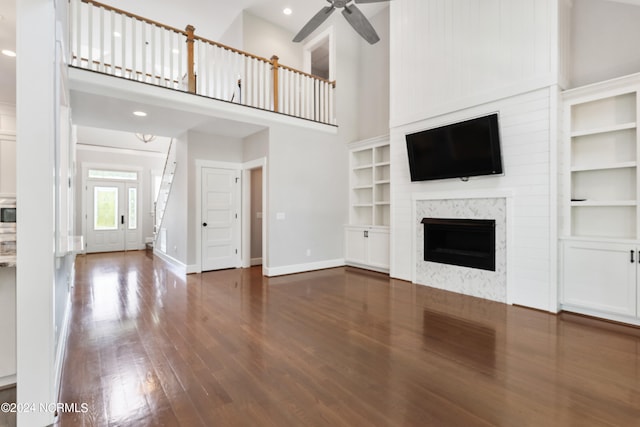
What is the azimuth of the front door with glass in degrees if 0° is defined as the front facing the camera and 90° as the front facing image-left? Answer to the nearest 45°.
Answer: approximately 0°

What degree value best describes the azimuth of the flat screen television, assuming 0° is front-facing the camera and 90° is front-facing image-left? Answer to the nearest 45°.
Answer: approximately 45°

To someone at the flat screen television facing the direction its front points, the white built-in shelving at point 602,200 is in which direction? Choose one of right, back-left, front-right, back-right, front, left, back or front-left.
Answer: back-left

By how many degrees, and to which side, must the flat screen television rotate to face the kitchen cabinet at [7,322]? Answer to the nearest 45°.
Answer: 0° — it already faces it

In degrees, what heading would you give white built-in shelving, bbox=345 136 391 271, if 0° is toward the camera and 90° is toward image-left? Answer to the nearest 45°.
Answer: approximately 45°

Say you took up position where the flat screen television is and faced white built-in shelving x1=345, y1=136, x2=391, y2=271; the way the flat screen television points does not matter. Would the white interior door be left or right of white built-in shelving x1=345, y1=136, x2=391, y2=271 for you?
left

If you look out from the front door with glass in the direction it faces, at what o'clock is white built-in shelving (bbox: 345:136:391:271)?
The white built-in shelving is roughly at 11 o'clock from the front door with glass.

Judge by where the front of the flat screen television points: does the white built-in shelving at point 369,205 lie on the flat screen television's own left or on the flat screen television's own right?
on the flat screen television's own right
